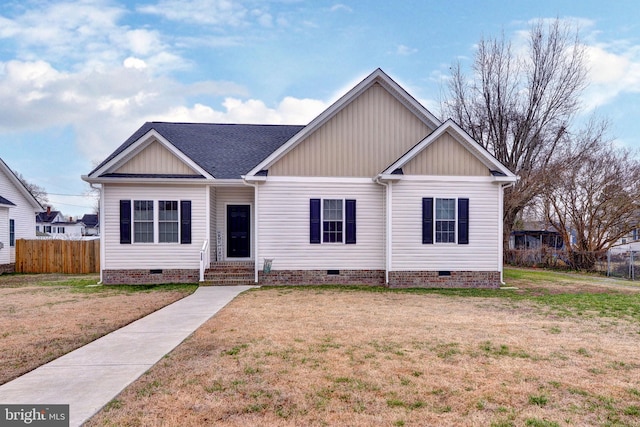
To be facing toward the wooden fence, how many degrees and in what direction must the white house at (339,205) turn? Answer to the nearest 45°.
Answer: approximately 135° to its right

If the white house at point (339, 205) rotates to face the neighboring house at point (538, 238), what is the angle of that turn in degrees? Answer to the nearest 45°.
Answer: approximately 135° to its left

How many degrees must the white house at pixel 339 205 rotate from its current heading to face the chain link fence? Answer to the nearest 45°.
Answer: approximately 135° to its left

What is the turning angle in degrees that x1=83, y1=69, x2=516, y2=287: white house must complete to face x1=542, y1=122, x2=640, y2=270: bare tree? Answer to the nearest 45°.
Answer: approximately 135° to its left

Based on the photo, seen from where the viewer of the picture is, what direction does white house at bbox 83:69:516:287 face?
facing the viewer
